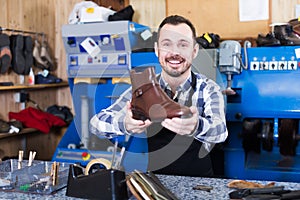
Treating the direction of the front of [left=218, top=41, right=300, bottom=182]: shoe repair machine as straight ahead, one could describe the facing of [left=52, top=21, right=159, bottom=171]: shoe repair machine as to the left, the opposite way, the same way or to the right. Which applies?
the same way

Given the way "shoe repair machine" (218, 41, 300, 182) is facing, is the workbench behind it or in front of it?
in front

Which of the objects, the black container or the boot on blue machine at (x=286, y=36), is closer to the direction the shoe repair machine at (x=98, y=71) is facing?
the black container

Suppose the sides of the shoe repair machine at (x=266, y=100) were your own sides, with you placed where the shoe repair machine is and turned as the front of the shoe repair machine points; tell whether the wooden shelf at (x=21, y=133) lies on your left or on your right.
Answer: on your right

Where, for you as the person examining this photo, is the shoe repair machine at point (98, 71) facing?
facing the viewer

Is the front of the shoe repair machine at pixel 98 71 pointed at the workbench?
yes

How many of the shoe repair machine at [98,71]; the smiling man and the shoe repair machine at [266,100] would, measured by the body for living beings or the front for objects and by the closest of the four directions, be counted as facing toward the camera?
3

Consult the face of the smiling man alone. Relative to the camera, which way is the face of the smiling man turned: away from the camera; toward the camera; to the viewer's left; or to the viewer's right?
toward the camera

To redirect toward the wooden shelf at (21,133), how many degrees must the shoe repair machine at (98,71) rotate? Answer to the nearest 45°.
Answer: approximately 135° to its right

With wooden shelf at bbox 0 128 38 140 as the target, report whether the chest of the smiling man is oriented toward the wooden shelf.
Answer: no

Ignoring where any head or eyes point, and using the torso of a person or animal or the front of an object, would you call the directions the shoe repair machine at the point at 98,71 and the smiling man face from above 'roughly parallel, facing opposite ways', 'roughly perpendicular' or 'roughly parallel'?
roughly parallel

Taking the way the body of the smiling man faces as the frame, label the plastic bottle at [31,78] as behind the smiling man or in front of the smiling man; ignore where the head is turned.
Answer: behind

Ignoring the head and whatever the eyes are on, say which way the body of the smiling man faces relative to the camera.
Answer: toward the camera
